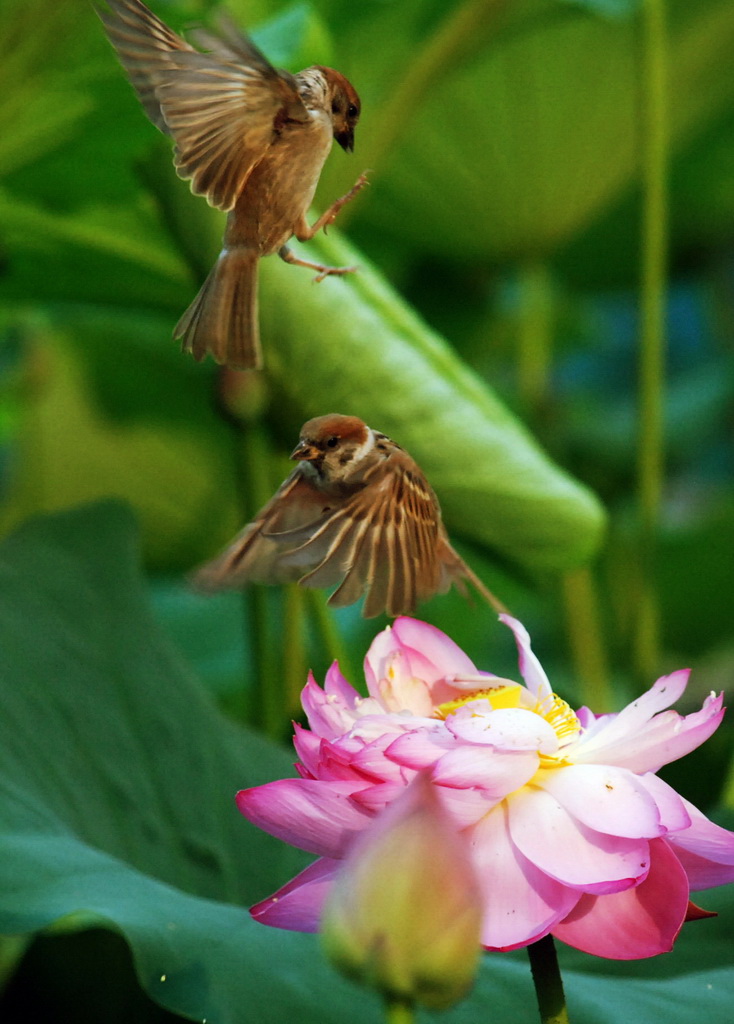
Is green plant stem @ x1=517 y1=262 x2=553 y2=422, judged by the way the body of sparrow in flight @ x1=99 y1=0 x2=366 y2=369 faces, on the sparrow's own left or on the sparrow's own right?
on the sparrow's own left

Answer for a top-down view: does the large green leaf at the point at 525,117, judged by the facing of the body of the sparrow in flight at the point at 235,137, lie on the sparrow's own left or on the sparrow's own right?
on the sparrow's own left

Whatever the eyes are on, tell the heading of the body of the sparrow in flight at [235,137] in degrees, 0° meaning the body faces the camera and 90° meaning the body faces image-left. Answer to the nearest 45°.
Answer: approximately 270°

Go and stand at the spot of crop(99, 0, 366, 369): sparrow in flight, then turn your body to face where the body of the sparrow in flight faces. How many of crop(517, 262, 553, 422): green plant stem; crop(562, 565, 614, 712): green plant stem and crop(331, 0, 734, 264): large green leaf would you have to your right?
0
